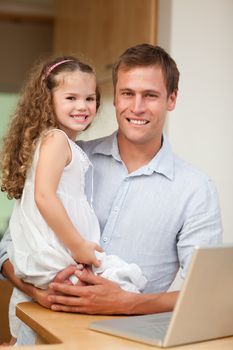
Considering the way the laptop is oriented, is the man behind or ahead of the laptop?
ahead

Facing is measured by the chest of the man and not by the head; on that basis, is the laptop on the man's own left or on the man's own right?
on the man's own left

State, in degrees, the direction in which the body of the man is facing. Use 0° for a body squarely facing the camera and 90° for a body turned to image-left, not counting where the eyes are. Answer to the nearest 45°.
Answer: approximately 45°

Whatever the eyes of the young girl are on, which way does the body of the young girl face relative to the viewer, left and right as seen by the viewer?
facing to the right of the viewer

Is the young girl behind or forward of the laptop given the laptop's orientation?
forward

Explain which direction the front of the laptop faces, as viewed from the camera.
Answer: facing away from the viewer and to the left of the viewer
